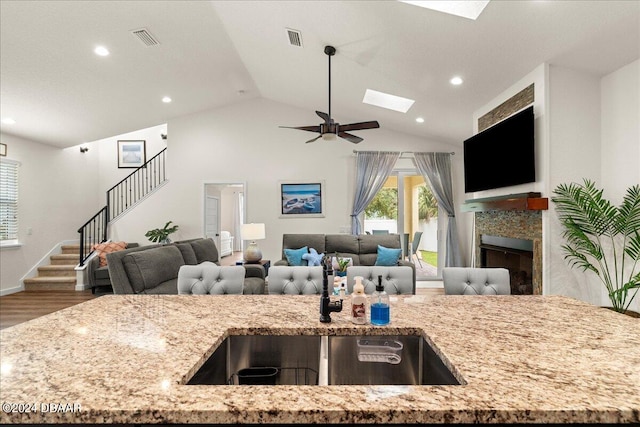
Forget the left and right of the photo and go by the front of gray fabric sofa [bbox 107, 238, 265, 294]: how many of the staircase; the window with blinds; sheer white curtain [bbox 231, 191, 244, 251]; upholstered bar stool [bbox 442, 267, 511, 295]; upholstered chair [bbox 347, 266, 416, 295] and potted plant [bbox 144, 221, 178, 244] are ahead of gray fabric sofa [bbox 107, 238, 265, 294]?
2

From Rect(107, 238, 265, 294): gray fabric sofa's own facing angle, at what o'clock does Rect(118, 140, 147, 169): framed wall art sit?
The framed wall art is roughly at 7 o'clock from the gray fabric sofa.

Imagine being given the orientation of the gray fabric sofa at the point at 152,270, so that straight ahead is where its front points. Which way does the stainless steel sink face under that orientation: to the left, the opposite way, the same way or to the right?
to the right

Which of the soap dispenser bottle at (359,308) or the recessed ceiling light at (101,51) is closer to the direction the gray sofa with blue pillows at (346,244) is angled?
the soap dispenser bottle

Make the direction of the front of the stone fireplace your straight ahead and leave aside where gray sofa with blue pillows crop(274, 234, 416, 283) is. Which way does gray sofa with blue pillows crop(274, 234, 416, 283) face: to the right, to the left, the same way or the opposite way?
to the left

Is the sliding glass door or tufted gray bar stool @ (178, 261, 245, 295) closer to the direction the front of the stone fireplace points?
the tufted gray bar stool

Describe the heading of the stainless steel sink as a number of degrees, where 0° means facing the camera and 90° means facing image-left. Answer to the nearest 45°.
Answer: approximately 0°

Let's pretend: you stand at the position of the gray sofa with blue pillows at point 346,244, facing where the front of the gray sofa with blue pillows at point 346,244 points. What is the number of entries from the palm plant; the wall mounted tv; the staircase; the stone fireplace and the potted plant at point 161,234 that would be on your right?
2

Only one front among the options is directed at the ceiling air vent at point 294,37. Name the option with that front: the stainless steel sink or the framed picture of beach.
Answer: the framed picture of beach

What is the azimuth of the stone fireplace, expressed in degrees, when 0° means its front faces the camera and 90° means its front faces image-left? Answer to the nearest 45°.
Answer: approximately 45°

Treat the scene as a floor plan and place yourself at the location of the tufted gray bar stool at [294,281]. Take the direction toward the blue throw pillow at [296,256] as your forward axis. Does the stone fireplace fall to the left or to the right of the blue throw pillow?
right

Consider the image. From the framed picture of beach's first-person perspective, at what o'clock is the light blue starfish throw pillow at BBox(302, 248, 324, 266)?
The light blue starfish throw pillow is roughly at 12 o'clock from the framed picture of beach.
